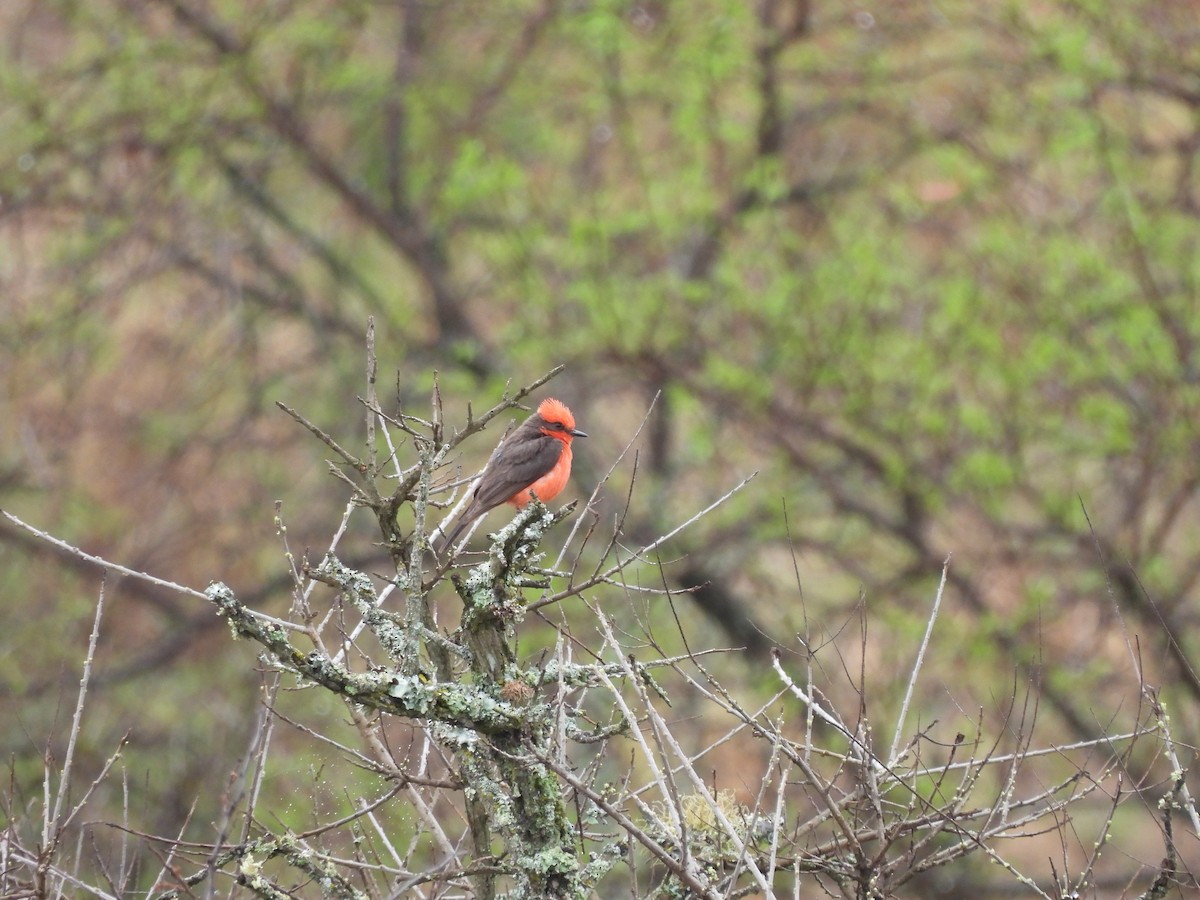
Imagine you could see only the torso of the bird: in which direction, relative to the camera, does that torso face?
to the viewer's right
